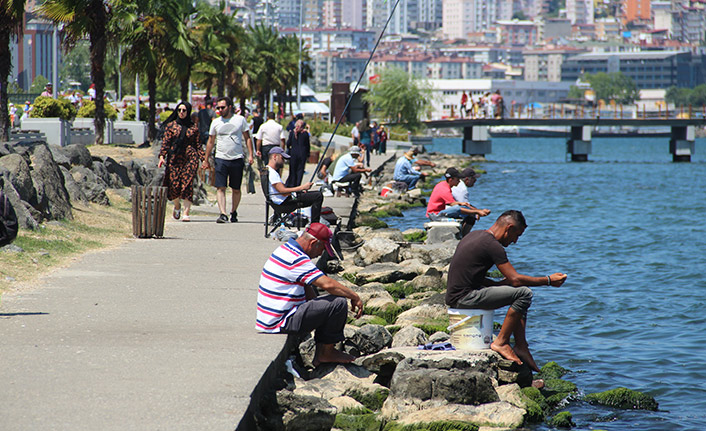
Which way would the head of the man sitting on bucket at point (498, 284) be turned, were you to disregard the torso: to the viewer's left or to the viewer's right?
to the viewer's right

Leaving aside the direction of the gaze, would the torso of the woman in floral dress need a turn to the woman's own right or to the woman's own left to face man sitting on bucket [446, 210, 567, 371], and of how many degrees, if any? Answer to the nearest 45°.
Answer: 0° — they already face them

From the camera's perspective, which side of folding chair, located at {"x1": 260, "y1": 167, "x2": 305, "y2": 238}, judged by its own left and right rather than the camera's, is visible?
right

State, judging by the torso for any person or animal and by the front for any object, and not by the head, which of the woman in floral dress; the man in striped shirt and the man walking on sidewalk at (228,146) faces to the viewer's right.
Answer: the man in striped shirt

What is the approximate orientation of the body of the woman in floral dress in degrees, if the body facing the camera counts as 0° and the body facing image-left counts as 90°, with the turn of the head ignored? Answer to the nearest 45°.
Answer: approximately 0°

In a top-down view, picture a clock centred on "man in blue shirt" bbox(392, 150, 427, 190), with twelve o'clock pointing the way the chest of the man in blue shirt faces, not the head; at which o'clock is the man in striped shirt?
The man in striped shirt is roughly at 3 o'clock from the man in blue shirt.

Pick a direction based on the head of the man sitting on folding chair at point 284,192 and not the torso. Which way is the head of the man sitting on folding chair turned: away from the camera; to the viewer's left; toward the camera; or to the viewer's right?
to the viewer's right

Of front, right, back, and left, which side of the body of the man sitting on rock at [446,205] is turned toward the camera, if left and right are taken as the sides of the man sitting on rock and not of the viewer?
right

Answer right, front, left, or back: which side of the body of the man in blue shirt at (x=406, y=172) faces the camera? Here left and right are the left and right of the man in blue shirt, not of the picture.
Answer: right

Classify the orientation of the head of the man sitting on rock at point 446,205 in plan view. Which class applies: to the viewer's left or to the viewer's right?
to the viewer's right
